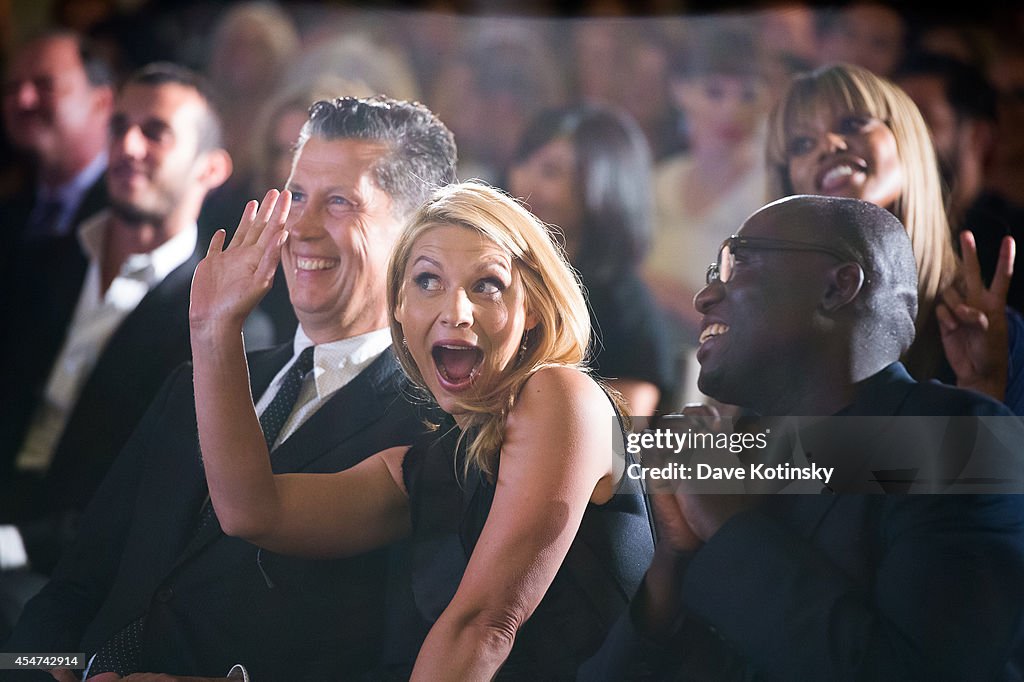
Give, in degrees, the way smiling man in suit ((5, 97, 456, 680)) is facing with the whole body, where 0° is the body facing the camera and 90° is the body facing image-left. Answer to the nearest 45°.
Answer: approximately 45°

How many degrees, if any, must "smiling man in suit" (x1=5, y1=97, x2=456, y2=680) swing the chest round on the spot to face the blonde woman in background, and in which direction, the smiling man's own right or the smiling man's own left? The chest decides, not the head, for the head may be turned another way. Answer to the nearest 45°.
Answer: approximately 135° to the smiling man's own left

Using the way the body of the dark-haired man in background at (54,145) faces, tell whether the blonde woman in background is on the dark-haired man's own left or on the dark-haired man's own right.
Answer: on the dark-haired man's own left

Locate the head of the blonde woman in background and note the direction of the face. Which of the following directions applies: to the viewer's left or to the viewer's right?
to the viewer's left
